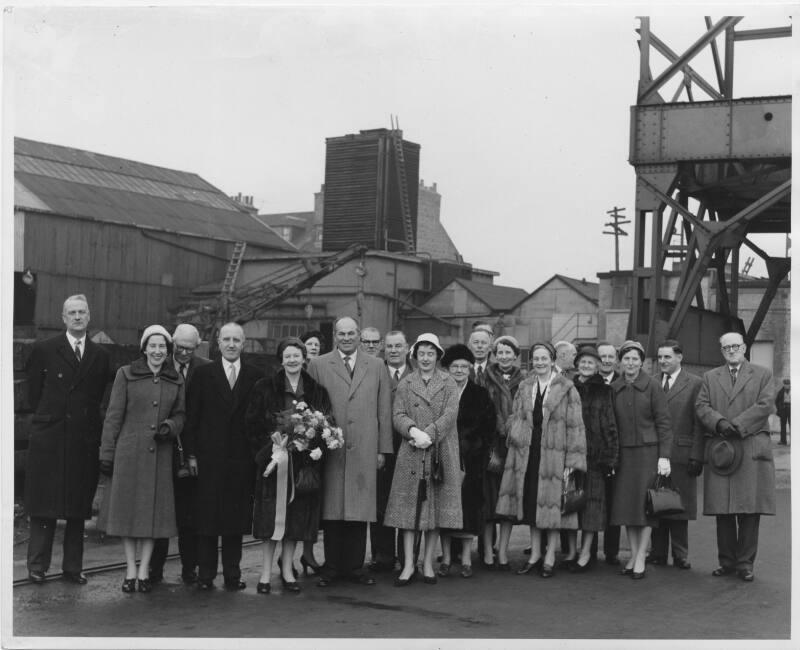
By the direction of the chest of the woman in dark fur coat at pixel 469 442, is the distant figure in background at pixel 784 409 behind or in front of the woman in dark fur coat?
behind

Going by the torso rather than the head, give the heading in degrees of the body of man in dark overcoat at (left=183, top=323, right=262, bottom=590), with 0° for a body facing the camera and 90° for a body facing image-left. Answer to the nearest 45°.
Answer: approximately 0°

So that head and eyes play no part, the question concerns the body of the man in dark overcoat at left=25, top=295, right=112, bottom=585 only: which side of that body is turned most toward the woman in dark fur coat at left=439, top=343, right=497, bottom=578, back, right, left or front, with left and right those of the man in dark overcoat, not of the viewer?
left

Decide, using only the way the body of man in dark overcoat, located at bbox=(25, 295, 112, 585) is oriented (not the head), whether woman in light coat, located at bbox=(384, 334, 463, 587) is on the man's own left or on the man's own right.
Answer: on the man's own left
